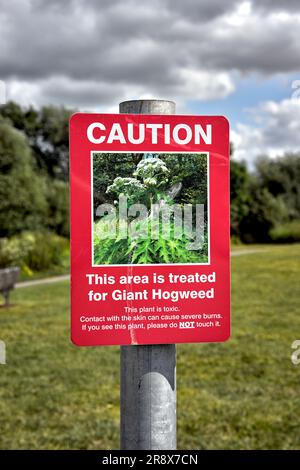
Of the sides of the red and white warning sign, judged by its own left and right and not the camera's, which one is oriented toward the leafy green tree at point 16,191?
back

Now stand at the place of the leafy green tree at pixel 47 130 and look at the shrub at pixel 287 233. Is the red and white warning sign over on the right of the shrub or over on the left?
right

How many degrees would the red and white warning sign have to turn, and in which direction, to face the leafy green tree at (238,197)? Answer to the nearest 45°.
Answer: approximately 180°

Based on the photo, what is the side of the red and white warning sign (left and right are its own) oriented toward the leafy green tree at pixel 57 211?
back

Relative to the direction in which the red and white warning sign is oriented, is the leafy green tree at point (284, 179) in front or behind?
behind

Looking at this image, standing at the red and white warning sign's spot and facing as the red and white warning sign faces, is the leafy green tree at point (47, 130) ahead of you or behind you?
behind

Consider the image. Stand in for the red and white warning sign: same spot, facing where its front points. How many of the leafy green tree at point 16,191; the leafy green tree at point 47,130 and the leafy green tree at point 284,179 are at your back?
3

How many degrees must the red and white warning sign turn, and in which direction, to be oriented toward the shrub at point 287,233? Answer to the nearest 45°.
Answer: approximately 180°

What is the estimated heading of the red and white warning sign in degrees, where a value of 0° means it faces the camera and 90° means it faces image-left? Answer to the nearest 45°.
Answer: approximately 0°
